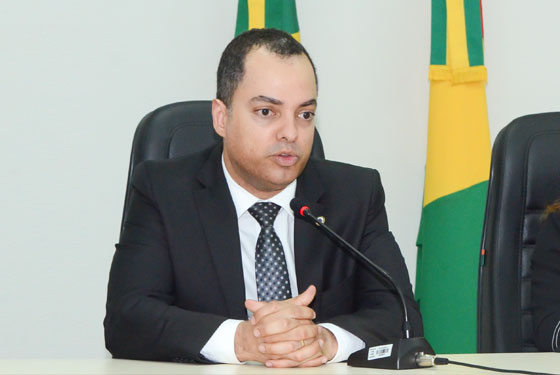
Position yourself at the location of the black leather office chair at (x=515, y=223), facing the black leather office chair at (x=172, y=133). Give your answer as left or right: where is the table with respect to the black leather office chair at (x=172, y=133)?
left

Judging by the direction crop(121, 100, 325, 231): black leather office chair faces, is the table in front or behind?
in front

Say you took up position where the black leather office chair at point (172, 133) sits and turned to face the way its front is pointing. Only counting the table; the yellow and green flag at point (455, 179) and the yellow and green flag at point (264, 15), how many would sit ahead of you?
1

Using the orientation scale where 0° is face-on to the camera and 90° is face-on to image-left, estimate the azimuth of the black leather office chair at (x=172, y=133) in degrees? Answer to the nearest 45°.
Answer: approximately 0°

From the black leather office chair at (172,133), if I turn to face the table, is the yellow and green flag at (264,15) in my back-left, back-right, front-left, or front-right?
back-left

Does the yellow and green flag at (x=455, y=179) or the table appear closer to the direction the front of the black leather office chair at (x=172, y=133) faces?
the table

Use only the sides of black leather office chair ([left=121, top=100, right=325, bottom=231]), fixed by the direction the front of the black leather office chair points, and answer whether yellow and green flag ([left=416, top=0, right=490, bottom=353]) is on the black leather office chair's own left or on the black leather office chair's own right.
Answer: on the black leather office chair's own left

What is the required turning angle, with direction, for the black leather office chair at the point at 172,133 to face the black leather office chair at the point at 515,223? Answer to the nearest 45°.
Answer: approximately 90° to its left
